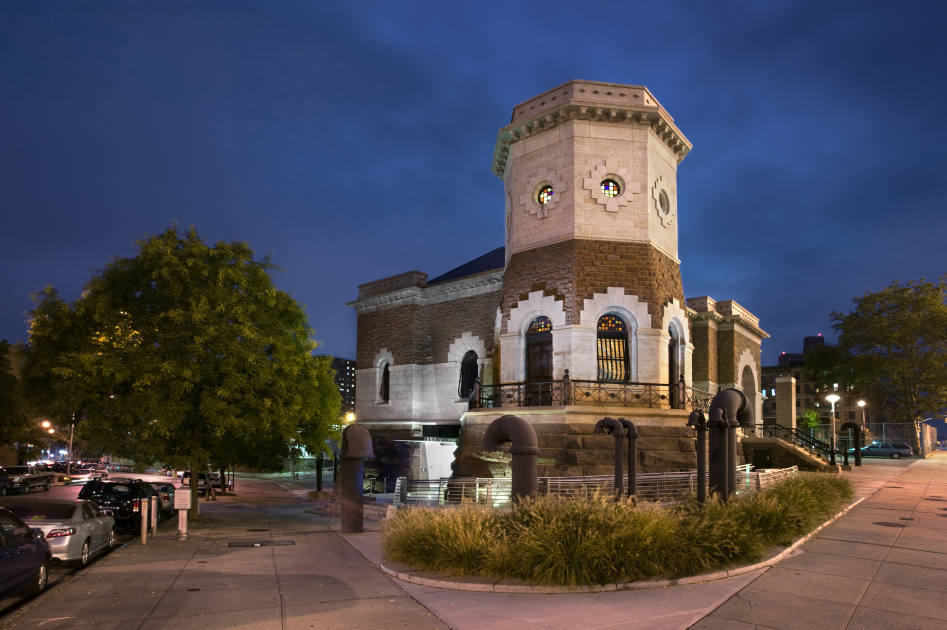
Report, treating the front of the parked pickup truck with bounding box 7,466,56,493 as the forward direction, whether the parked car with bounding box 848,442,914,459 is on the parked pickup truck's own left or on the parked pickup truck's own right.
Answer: on the parked pickup truck's own left

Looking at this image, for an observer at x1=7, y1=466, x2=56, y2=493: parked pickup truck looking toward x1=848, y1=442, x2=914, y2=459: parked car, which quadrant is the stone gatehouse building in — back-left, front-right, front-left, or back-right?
front-right

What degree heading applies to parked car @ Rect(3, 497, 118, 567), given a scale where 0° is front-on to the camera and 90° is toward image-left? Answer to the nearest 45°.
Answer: approximately 225°

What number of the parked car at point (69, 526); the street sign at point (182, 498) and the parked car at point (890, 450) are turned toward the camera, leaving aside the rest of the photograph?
1

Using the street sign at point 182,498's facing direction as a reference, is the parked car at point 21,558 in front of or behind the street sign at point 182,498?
in front

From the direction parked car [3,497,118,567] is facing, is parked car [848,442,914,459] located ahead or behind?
ahead
